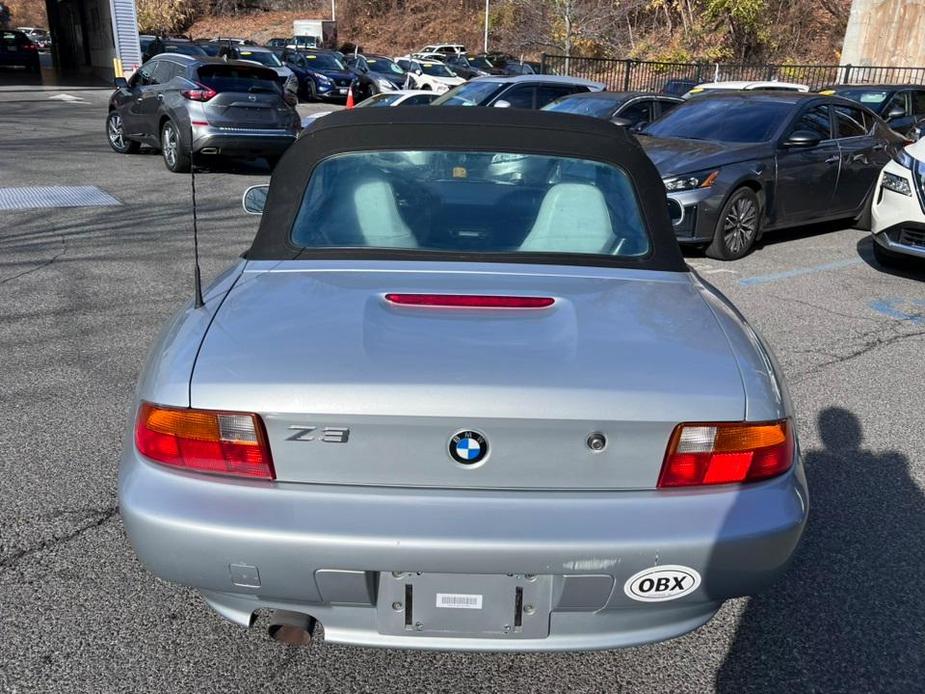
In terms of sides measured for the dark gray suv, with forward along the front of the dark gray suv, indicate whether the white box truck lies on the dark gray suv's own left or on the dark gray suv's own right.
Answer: on the dark gray suv's own right

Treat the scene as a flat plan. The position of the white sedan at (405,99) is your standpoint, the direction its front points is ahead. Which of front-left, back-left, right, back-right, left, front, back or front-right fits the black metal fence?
back

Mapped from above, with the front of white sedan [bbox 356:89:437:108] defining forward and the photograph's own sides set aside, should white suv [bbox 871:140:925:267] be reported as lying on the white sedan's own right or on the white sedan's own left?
on the white sedan's own left

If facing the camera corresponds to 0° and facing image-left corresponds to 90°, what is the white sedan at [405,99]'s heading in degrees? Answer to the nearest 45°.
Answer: approximately 45°

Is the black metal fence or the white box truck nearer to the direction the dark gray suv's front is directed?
the white box truck

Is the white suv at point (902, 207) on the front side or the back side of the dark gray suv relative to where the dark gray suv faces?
on the back side

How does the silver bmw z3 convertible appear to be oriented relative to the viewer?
away from the camera

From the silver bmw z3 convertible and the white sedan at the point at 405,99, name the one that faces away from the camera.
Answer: the silver bmw z3 convertible

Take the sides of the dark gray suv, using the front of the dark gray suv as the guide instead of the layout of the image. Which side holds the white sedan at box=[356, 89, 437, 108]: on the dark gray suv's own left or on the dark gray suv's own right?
on the dark gray suv's own right

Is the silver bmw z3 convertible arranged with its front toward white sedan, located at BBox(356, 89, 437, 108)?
yes

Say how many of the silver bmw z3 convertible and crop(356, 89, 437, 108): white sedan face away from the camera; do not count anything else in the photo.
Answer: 1

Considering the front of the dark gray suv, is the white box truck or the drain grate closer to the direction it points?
the white box truck

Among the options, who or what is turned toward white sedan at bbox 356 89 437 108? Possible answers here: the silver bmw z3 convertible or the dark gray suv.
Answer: the silver bmw z3 convertible

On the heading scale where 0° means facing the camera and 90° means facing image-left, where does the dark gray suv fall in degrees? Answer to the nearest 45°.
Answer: approximately 135°

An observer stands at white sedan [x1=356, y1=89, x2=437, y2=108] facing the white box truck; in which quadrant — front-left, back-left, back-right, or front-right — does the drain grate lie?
back-left
